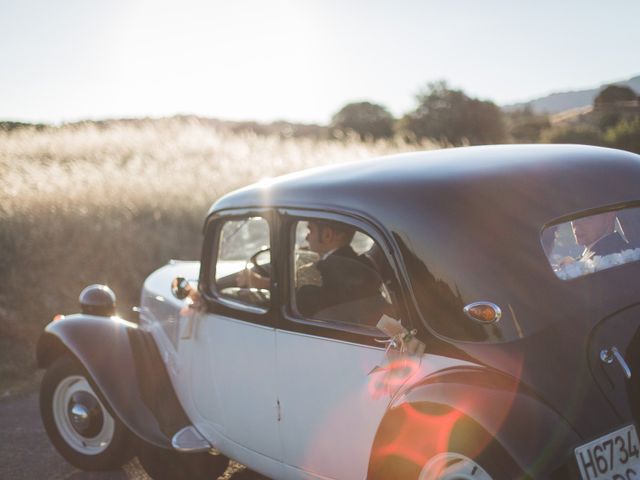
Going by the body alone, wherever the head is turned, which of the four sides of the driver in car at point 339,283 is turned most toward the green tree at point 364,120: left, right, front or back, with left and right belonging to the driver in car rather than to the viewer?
right

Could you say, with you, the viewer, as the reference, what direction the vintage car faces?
facing away from the viewer and to the left of the viewer

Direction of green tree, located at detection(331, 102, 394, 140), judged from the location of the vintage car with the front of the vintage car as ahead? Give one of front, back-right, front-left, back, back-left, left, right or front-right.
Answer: front-right

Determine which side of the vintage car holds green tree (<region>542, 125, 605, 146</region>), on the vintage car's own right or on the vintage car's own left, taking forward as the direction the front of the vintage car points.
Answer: on the vintage car's own right

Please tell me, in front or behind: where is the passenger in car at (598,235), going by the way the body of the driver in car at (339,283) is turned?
behind

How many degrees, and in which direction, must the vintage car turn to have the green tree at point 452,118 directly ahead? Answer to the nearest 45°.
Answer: approximately 45° to its right

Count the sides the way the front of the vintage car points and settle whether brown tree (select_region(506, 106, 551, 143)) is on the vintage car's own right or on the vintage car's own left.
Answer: on the vintage car's own right

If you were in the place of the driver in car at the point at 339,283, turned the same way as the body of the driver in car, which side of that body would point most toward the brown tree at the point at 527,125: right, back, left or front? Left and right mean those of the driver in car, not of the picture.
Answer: right

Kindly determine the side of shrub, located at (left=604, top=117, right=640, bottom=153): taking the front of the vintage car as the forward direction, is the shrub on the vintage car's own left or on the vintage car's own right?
on the vintage car's own right

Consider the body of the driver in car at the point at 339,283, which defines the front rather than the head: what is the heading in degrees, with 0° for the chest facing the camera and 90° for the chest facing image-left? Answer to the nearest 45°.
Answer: approximately 90°

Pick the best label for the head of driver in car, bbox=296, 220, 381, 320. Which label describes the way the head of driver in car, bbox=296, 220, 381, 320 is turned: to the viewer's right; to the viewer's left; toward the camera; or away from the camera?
to the viewer's left
